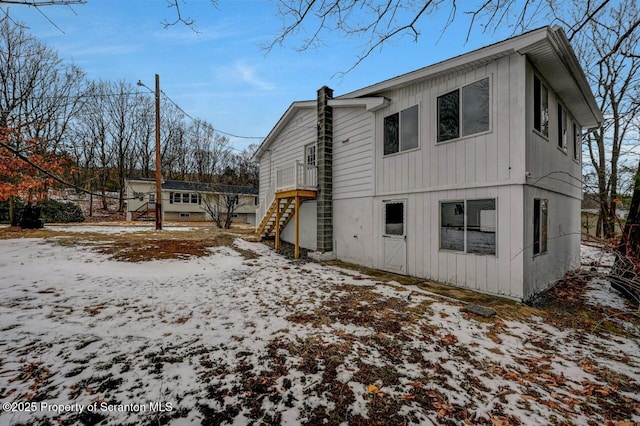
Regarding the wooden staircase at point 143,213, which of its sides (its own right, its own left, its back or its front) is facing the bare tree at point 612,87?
left

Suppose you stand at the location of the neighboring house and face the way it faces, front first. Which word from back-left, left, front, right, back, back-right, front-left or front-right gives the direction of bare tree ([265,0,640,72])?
front

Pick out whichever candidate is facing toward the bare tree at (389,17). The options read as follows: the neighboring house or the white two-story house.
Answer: the neighboring house

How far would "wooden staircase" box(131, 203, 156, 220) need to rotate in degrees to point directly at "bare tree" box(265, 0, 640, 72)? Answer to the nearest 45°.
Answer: approximately 90° to its left

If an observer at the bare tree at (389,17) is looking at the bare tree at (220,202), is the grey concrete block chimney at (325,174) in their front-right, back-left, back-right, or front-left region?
front-right

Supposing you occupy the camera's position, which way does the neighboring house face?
facing the viewer
